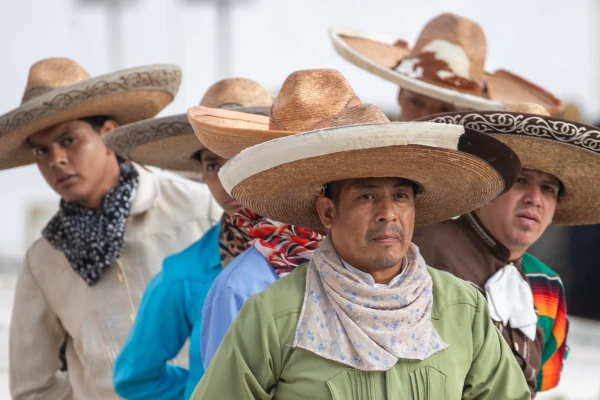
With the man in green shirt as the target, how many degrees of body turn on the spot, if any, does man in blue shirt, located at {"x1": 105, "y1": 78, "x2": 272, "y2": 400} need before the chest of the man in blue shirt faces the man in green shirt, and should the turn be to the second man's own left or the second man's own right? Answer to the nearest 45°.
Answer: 0° — they already face them

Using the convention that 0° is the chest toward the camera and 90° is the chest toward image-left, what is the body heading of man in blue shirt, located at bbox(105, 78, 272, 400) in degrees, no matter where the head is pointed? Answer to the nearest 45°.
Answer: approximately 315°

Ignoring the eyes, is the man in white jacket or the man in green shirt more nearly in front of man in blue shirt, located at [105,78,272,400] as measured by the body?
the man in green shirt
